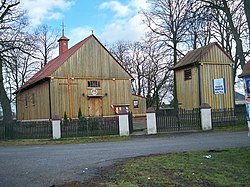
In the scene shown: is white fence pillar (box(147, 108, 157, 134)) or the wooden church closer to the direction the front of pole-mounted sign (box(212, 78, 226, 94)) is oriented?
the white fence pillar

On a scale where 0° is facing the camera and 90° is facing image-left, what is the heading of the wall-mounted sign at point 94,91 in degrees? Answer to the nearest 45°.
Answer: approximately 0°

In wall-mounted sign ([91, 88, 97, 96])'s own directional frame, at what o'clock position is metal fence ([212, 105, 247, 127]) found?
The metal fence is roughly at 11 o'clock from the wall-mounted sign.

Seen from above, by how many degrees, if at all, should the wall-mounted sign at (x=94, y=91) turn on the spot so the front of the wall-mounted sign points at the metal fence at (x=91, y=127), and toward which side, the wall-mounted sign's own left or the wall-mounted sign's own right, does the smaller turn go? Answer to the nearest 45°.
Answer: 0° — it already faces it

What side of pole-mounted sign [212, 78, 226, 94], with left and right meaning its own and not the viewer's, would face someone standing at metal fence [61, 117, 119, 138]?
right
